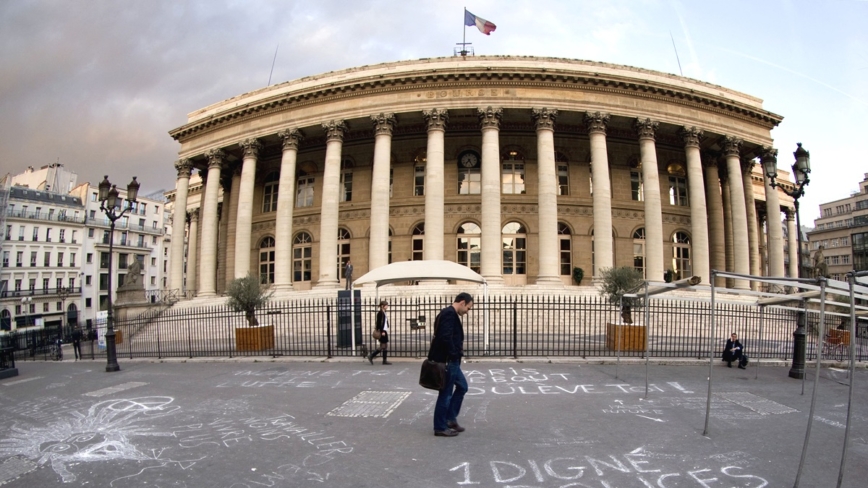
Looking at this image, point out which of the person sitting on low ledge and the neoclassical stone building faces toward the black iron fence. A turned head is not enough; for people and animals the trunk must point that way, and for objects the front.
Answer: the neoclassical stone building

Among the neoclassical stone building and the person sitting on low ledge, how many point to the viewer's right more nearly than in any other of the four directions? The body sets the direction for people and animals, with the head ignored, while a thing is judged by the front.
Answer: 0

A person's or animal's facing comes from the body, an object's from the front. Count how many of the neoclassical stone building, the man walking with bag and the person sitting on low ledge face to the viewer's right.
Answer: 1

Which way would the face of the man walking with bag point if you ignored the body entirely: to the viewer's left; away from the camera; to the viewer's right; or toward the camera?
to the viewer's right

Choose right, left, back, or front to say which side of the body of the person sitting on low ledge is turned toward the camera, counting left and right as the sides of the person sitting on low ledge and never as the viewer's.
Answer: front

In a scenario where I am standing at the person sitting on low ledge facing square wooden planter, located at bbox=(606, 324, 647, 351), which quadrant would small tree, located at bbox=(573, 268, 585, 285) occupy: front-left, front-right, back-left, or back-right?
front-right

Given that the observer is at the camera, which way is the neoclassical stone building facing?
facing the viewer

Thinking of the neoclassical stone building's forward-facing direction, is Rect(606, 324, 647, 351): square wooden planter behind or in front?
in front
